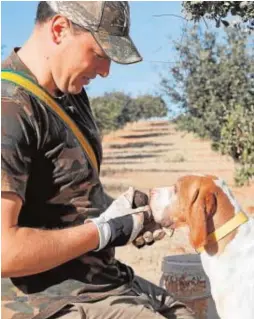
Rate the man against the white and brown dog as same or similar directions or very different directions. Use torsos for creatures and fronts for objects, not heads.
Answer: very different directions

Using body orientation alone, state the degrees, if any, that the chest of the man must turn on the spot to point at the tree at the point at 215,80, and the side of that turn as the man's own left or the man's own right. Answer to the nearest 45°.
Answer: approximately 90° to the man's own left

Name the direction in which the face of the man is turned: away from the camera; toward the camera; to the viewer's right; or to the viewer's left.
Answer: to the viewer's right

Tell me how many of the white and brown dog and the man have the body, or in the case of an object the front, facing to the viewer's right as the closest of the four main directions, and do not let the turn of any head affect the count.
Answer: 1

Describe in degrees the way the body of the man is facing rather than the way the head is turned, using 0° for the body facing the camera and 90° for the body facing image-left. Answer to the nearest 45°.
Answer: approximately 270°

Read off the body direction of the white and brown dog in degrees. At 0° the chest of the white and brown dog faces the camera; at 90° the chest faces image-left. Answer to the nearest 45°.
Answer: approximately 90°
